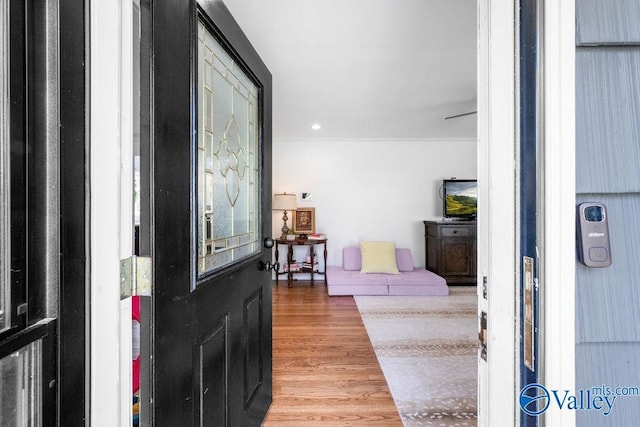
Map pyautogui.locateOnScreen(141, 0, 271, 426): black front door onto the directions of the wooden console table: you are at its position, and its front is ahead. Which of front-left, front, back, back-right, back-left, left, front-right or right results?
front

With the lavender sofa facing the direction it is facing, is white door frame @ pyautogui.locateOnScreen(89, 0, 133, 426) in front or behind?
in front

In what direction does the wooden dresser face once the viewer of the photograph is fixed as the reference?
facing the viewer

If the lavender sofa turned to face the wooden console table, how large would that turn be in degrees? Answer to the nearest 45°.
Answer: approximately 90° to its right

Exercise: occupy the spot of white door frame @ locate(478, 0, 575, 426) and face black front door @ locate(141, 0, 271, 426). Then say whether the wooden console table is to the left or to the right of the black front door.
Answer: right

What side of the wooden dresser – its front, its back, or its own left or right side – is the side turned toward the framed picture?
right

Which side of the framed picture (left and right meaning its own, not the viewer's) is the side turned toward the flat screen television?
left

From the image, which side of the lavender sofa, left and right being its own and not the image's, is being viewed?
front

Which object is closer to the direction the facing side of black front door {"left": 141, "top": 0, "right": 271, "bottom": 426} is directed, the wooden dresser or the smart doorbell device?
the smart doorbell device

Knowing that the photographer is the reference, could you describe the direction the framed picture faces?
facing the viewer

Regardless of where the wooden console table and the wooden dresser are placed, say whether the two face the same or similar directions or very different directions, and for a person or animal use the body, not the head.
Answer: same or similar directions

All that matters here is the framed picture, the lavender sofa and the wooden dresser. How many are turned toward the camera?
3

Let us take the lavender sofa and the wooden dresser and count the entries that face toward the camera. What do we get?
2
